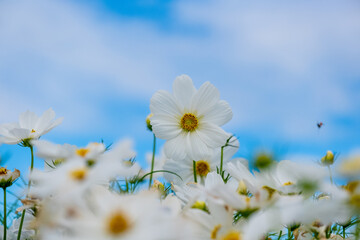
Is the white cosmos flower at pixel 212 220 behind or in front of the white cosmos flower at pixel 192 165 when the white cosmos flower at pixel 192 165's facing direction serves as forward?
in front

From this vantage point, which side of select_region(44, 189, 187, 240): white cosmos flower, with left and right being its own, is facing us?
front

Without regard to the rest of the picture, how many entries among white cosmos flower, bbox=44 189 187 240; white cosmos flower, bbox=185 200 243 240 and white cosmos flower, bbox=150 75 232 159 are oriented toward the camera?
3

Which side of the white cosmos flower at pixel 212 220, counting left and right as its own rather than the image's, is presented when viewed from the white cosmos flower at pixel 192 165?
back

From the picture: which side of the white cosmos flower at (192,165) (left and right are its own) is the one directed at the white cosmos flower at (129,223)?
front

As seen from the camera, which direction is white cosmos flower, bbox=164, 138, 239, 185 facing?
toward the camera
